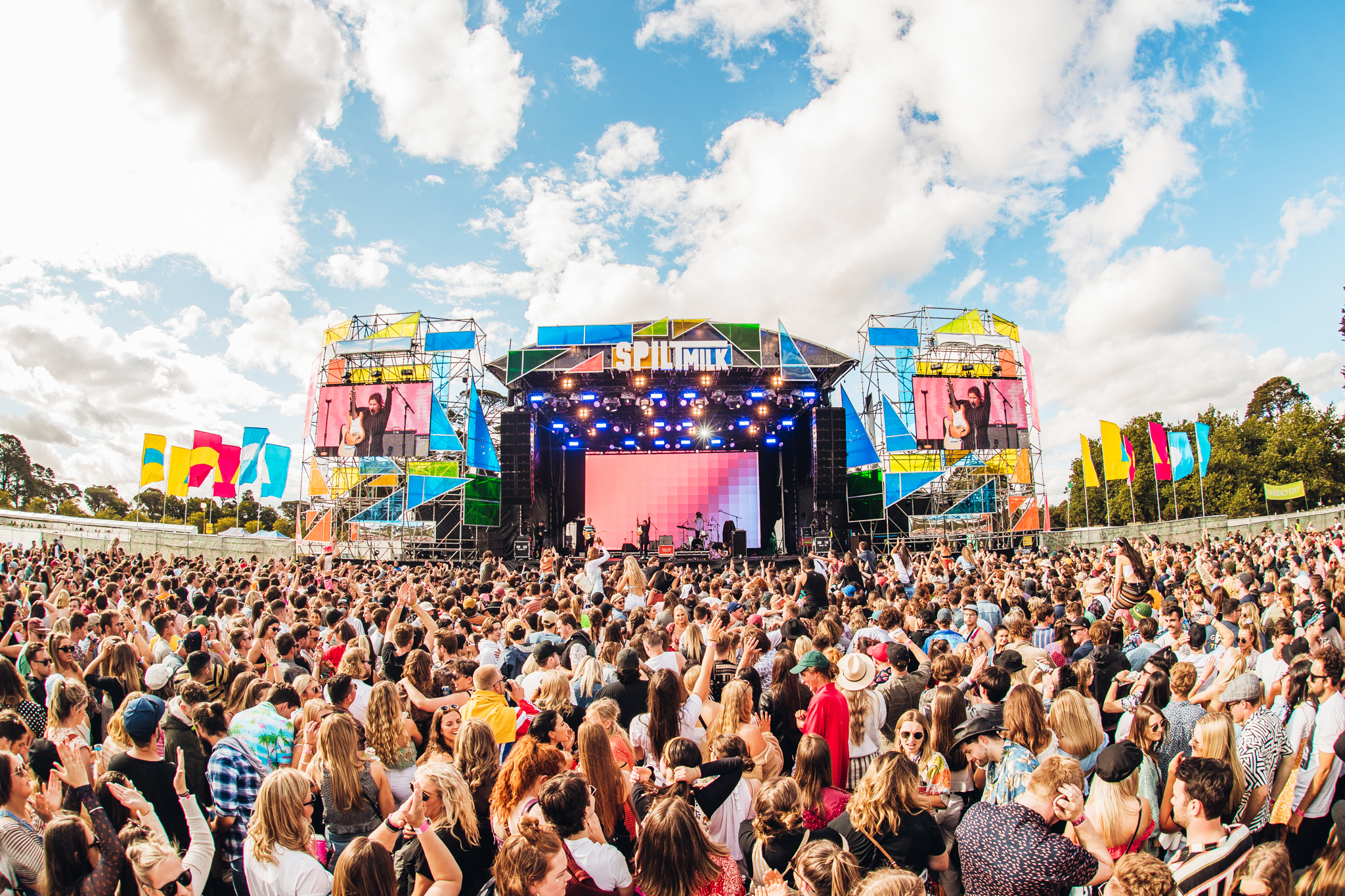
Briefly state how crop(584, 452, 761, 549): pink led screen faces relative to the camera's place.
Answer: facing the viewer

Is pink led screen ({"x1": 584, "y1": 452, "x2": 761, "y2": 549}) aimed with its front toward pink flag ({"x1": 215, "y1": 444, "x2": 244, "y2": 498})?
no

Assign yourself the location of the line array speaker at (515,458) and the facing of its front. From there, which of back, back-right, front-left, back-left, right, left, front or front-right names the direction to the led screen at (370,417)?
right

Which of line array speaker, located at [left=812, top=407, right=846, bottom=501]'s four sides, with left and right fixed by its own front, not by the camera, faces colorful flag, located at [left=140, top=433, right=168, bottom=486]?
right

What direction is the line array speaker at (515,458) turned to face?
toward the camera

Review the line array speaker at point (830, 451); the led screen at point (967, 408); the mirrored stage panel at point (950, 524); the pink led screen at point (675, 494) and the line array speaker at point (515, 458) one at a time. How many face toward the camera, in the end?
5

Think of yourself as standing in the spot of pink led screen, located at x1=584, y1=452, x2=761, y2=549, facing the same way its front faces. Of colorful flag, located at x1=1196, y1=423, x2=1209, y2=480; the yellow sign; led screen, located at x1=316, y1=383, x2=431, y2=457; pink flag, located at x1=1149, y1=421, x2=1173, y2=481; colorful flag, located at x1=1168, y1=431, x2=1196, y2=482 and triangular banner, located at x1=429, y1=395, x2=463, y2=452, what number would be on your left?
4

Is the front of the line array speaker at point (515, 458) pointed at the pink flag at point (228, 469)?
no

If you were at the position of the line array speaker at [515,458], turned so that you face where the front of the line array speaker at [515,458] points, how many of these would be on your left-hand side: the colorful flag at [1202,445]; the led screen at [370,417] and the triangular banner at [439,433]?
1

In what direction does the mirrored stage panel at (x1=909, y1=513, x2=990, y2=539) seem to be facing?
toward the camera

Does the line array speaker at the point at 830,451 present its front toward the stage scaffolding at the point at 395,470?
no

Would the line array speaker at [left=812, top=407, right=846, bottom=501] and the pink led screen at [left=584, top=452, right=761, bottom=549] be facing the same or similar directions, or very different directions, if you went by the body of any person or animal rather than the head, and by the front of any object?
same or similar directions

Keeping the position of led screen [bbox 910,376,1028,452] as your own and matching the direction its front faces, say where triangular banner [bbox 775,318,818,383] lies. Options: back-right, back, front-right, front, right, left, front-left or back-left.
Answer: front-right

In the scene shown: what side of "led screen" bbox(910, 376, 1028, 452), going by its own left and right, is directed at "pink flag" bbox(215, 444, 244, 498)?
right

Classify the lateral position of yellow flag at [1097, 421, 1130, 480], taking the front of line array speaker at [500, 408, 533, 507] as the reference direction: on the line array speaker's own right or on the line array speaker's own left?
on the line array speaker's own left

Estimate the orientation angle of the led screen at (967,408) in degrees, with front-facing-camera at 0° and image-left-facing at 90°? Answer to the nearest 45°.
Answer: approximately 0°

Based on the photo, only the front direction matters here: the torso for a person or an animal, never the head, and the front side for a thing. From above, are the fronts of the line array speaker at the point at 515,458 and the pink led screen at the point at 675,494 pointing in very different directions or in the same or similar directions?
same or similar directions

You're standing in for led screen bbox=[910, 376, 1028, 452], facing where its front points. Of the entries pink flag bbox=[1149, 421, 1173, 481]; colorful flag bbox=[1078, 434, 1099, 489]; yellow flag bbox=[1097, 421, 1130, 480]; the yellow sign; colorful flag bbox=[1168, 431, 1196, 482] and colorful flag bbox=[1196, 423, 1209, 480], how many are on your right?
0
